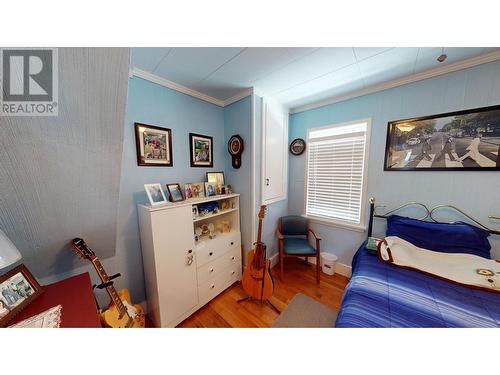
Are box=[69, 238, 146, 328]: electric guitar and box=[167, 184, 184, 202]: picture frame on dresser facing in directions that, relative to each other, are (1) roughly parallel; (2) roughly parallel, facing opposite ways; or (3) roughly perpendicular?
roughly parallel

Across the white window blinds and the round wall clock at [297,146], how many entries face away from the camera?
0

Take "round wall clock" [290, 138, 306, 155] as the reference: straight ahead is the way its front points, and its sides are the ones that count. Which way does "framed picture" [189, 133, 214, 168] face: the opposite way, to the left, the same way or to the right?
to the left

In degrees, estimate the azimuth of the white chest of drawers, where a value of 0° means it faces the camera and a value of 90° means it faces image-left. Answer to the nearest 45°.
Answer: approximately 315°

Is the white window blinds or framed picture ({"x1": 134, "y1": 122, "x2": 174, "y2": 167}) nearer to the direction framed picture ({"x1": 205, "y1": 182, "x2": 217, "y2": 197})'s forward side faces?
the white window blinds

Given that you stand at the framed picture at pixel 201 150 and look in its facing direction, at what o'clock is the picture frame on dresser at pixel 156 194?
The picture frame on dresser is roughly at 3 o'clock from the framed picture.

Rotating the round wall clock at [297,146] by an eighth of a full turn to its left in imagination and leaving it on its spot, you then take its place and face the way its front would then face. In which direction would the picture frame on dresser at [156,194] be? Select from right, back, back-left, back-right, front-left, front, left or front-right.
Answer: right

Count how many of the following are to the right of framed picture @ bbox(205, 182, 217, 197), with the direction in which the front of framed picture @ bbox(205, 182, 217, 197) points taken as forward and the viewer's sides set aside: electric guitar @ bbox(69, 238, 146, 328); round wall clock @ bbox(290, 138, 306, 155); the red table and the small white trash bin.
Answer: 2

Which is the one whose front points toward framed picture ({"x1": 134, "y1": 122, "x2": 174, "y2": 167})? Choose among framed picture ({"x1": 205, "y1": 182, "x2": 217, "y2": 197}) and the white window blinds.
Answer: the white window blinds

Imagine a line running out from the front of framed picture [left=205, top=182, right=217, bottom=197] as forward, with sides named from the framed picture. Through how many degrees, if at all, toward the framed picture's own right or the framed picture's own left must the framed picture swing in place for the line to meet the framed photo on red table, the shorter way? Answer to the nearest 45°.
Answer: approximately 90° to the framed picture's own right

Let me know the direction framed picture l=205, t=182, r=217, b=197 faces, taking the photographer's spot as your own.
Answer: facing the viewer and to the right of the viewer

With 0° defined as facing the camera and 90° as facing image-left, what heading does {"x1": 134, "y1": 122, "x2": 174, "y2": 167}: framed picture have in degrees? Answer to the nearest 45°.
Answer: approximately 315°
